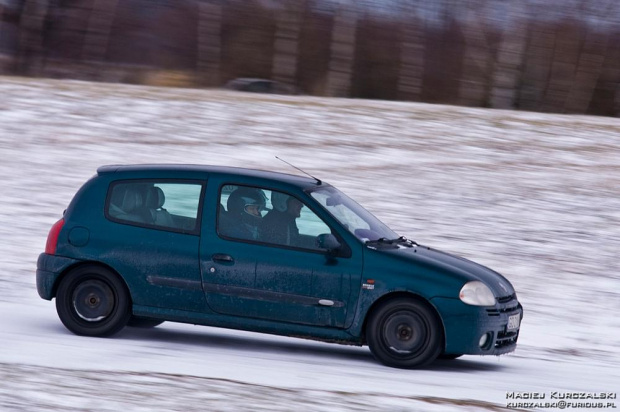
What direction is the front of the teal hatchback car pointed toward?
to the viewer's right

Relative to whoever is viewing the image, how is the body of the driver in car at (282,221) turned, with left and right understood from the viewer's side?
facing to the right of the viewer

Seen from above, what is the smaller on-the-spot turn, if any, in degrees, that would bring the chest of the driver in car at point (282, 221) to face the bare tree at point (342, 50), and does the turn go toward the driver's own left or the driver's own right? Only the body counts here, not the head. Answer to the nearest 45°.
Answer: approximately 90° to the driver's own left

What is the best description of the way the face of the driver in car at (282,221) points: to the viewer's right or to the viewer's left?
to the viewer's right

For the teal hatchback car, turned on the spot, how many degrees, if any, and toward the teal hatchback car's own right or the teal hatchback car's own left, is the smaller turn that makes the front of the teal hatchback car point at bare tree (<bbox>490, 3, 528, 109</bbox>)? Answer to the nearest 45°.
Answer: approximately 90° to the teal hatchback car's own left

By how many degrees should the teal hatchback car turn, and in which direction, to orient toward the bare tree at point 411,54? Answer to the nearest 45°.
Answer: approximately 90° to its left
